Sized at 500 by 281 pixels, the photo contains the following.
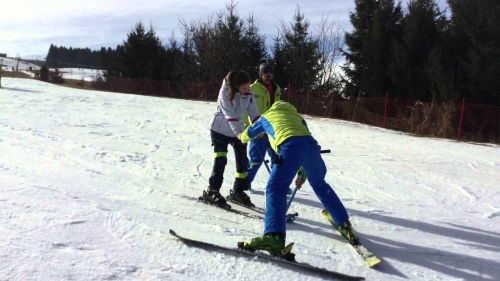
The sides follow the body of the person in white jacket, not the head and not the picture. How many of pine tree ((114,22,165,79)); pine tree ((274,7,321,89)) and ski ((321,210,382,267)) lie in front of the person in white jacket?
1

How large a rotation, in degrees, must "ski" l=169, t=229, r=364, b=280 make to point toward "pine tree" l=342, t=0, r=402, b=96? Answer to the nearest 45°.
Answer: approximately 90° to its right

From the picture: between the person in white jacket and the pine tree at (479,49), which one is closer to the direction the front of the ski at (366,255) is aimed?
the person in white jacket

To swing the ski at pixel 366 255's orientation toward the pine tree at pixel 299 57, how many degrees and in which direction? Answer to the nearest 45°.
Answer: approximately 45° to its right

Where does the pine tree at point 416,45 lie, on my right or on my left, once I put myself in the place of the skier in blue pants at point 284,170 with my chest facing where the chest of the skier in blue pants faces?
on my right

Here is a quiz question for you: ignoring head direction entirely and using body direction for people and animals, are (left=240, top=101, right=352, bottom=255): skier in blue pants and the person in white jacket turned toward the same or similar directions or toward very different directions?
very different directions

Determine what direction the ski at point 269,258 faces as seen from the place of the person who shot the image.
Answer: facing to the left of the viewer

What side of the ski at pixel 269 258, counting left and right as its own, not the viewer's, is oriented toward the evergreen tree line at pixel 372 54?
right

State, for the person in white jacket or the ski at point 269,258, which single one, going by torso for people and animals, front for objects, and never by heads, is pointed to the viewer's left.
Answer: the ski

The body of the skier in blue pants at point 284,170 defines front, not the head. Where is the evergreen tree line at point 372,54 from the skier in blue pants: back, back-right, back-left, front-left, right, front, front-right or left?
front-right

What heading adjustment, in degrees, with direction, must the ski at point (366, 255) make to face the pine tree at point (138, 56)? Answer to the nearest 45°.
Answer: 0° — it already faces it

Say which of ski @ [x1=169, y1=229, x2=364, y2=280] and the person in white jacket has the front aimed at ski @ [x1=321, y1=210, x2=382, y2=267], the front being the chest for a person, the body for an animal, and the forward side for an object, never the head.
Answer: the person in white jacket

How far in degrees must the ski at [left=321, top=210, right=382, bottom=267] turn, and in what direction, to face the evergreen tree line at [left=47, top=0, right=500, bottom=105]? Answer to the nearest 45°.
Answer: approximately 45° to its right

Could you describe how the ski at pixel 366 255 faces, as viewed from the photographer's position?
facing away from the viewer and to the left of the viewer

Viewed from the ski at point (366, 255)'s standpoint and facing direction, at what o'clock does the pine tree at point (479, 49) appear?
The pine tree is roughly at 2 o'clock from the ski.

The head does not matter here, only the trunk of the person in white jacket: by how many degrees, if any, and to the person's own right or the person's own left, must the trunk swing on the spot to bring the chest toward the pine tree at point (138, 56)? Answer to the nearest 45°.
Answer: approximately 135° to the person's own left

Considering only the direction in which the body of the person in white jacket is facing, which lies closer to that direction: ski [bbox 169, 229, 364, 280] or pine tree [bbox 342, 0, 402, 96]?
the ski

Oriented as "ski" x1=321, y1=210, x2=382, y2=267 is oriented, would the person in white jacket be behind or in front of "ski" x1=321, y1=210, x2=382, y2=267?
in front

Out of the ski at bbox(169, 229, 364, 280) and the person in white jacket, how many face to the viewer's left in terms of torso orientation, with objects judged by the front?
1
